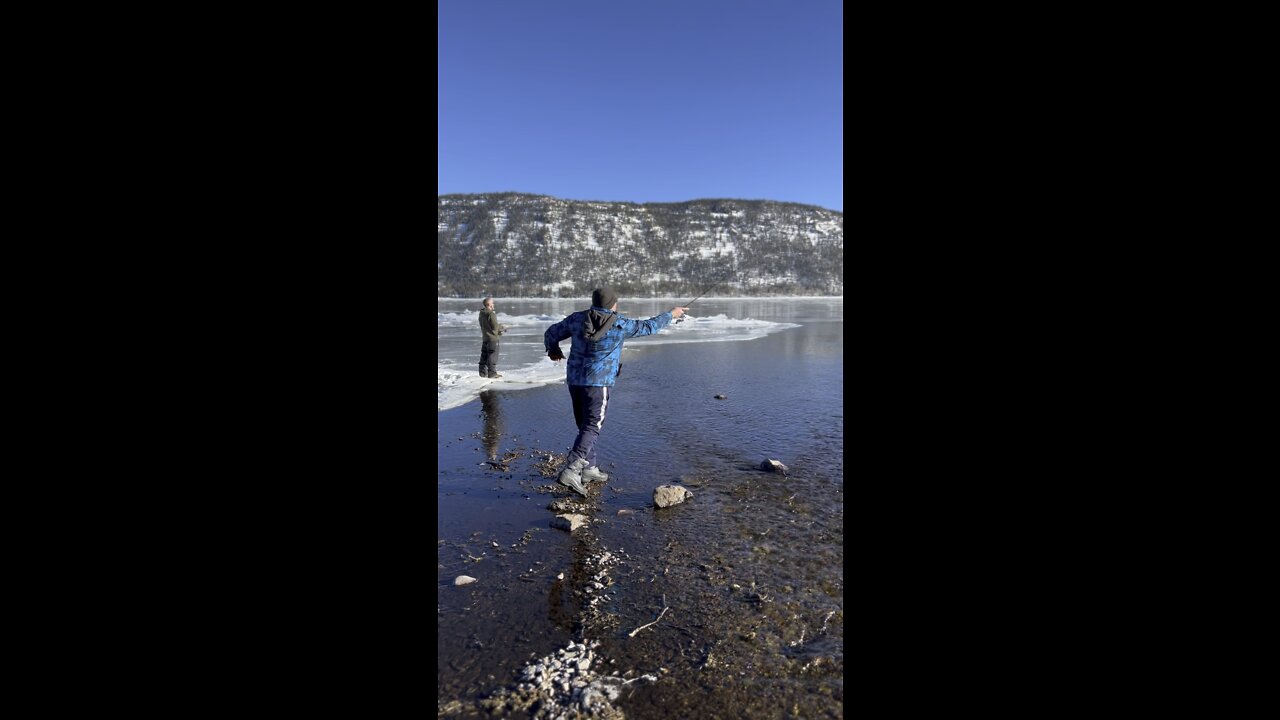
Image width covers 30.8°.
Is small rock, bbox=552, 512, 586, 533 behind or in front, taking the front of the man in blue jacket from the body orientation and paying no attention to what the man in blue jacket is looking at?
behind

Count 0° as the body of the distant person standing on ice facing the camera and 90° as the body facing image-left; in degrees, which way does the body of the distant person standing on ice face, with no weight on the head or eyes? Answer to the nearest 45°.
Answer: approximately 270°

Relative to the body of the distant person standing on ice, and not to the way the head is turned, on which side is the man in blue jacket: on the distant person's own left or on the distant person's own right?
on the distant person's own right

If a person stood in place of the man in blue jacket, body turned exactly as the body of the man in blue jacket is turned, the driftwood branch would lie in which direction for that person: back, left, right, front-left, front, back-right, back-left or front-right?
back-right

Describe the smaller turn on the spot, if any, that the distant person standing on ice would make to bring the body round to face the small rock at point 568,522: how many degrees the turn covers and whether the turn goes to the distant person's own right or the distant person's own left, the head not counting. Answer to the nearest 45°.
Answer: approximately 90° to the distant person's own right

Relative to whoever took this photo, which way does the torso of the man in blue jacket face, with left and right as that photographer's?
facing away from the viewer and to the right of the viewer

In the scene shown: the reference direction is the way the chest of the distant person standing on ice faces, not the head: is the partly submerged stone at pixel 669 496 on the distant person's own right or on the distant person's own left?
on the distant person's own right
